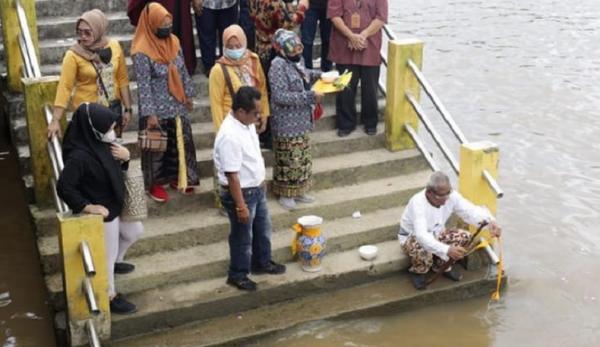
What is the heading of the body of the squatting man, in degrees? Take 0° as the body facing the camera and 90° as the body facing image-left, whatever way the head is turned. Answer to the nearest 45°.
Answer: approximately 315°

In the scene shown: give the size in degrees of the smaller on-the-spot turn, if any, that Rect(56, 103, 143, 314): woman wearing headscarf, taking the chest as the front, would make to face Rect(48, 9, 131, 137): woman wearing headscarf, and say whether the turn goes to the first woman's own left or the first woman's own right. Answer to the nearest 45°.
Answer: approximately 90° to the first woman's own left

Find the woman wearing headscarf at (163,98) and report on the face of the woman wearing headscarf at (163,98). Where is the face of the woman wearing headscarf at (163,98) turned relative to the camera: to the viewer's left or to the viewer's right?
to the viewer's right

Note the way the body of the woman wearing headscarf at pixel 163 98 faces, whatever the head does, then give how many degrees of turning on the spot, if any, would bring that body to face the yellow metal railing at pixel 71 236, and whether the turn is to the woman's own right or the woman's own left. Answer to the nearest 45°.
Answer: approximately 90° to the woman's own right

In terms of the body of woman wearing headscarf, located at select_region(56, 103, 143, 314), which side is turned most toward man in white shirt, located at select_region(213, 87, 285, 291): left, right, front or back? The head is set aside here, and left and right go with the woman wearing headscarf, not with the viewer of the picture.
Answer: front

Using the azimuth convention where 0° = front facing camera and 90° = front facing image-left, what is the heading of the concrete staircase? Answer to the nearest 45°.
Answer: approximately 315°

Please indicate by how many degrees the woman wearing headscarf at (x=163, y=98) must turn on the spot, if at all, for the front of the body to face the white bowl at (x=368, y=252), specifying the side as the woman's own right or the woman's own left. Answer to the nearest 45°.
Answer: approximately 45° to the woman's own left

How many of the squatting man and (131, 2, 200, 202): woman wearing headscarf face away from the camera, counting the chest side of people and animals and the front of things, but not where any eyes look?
0

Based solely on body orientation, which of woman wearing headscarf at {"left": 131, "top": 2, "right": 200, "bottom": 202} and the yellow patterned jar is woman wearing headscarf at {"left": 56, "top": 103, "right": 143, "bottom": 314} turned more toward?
the yellow patterned jar

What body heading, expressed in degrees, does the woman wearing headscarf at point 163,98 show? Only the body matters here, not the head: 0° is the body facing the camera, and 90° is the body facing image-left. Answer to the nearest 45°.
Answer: approximately 315°
